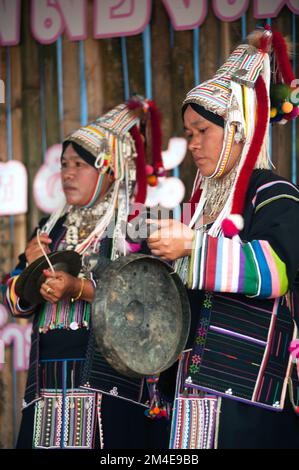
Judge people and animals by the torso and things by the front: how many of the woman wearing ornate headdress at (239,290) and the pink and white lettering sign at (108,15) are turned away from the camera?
0

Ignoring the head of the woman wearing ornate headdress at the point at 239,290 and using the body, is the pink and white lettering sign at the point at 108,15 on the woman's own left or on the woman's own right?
on the woman's own right

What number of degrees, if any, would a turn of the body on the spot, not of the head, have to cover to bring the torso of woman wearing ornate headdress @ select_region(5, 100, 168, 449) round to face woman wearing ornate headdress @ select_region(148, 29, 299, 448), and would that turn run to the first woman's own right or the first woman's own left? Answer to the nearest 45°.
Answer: approximately 90° to the first woman's own left

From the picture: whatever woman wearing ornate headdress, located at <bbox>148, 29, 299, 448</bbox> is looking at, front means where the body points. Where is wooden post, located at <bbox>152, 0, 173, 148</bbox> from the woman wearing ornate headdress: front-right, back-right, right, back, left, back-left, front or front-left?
back-right

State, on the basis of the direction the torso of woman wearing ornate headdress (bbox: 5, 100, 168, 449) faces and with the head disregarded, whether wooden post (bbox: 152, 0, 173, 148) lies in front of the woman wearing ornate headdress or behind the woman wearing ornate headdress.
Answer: behind

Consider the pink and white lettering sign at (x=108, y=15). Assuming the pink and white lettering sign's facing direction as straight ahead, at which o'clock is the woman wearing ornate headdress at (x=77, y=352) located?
The woman wearing ornate headdress is roughly at 12 o'clock from the pink and white lettering sign.

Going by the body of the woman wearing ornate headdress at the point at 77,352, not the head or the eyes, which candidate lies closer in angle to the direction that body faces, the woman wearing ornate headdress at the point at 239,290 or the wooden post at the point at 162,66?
the woman wearing ornate headdress

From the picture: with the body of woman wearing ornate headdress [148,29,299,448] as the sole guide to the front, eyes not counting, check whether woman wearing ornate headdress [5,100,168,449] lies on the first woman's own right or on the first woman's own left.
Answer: on the first woman's own right

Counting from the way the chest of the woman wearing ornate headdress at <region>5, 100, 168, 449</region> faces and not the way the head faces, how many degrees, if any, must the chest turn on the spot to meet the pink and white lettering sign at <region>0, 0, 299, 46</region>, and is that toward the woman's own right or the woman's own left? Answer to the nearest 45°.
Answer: approximately 135° to the woman's own right

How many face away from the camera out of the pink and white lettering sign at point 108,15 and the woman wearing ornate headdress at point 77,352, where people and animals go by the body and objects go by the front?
0

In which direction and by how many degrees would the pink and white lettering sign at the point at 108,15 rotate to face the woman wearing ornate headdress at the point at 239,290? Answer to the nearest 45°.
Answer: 0° — it already faces them
